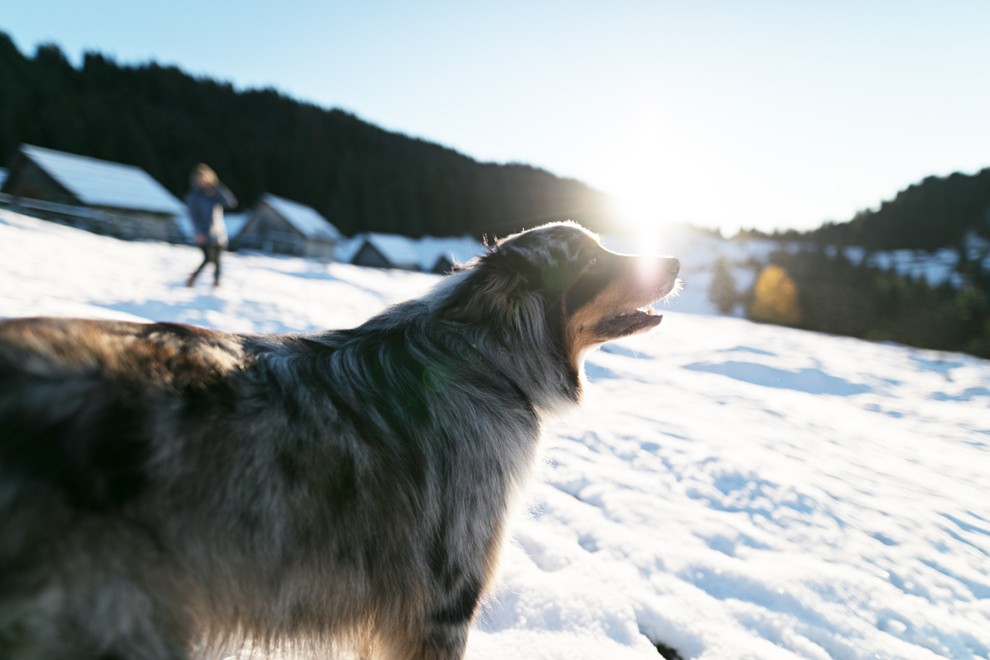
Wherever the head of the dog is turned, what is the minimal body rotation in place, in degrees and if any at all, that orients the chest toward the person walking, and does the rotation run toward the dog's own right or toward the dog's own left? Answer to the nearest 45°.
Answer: approximately 90° to the dog's own left

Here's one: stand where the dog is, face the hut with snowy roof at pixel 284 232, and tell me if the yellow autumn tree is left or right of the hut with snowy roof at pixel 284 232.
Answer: right

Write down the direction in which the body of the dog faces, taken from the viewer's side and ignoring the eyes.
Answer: to the viewer's right

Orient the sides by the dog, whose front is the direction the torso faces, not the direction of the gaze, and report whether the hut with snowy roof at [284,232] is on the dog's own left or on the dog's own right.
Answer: on the dog's own left

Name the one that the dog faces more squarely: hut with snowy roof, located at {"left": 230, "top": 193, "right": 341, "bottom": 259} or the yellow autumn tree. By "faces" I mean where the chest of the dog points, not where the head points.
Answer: the yellow autumn tree

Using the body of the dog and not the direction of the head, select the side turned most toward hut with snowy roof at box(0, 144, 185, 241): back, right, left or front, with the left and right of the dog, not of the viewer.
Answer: left

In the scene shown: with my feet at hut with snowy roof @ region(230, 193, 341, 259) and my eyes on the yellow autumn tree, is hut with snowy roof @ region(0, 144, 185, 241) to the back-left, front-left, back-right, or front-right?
back-right

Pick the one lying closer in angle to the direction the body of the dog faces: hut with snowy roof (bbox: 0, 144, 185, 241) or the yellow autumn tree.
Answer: the yellow autumn tree

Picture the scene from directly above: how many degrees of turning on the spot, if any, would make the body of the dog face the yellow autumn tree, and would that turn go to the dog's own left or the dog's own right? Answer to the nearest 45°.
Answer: approximately 45° to the dog's own left

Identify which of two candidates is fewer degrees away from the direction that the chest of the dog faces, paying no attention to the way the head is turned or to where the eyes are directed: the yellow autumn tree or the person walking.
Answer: the yellow autumn tree
